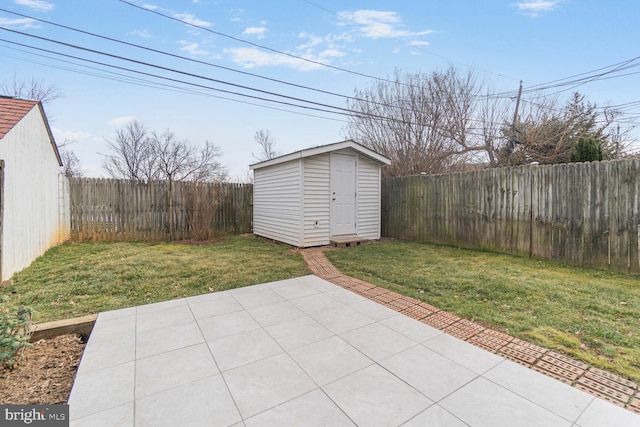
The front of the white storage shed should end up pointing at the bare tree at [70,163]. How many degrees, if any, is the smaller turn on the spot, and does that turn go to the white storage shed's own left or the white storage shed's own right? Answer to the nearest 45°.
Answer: approximately 180°

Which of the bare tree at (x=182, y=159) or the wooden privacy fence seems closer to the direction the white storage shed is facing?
the wooden privacy fence

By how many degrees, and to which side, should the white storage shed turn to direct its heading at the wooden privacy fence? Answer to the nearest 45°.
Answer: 0° — it already faces it

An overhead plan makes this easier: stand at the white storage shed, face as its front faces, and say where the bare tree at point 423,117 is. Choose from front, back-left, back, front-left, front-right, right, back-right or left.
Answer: left

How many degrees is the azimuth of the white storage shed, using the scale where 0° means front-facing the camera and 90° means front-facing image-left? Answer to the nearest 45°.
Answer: approximately 315°

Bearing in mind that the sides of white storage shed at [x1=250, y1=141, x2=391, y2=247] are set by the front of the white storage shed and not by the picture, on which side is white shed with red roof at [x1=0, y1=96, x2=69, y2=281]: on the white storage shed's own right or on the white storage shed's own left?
on the white storage shed's own right

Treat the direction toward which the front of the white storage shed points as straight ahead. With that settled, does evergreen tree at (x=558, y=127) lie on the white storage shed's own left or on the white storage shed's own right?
on the white storage shed's own left

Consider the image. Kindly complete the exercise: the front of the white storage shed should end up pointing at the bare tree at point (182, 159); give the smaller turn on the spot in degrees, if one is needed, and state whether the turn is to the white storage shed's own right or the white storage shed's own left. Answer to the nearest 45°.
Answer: approximately 180°
